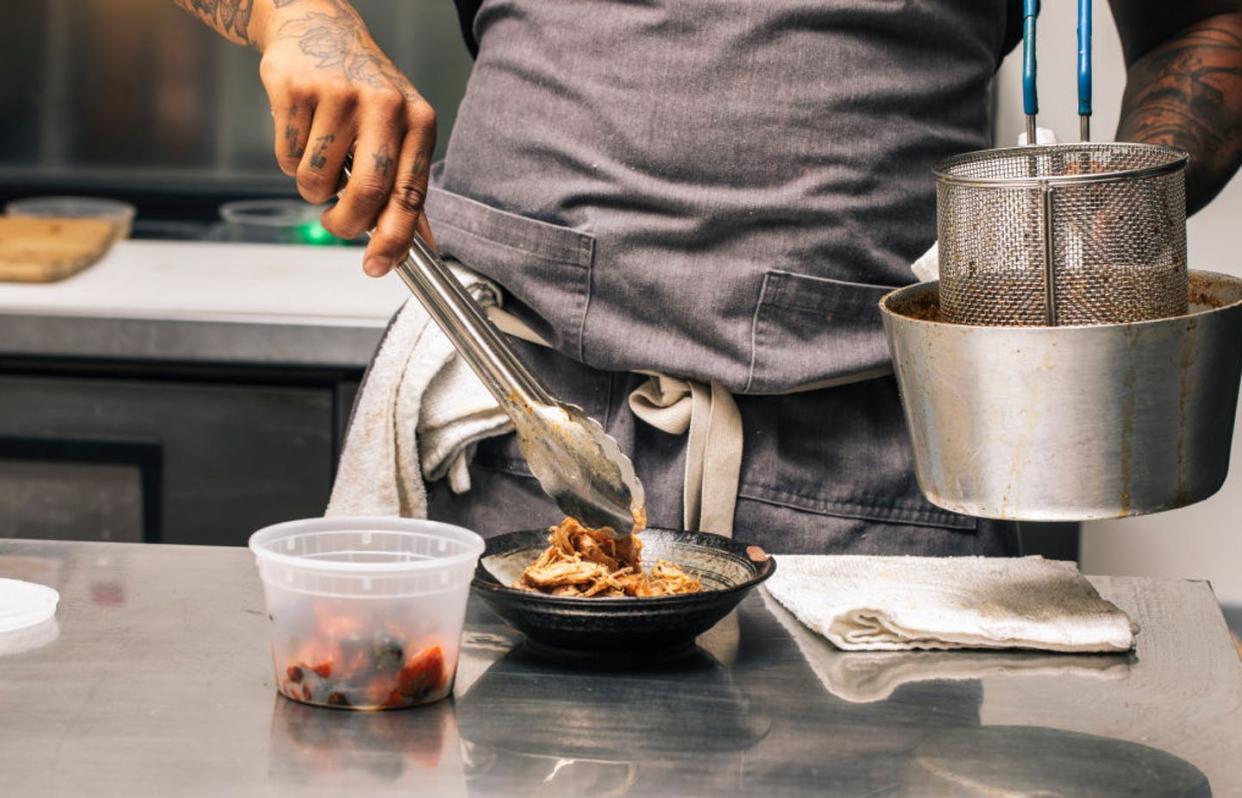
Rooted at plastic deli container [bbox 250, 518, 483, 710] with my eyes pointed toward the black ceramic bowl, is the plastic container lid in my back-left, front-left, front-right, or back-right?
back-left

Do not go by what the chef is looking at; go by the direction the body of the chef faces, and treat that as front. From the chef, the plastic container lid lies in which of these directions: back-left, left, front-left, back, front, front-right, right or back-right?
front-right

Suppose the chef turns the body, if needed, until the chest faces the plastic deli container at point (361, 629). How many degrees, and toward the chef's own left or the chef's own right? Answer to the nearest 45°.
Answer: approximately 45° to the chef's own right

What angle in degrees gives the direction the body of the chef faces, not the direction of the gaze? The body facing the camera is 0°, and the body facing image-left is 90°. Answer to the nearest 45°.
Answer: approximately 0°

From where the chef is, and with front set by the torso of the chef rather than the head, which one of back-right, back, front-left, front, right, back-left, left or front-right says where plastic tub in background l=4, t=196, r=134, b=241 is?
back-right
